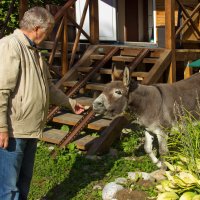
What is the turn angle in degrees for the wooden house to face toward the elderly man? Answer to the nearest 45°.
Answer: approximately 45° to its left

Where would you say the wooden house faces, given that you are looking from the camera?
facing the viewer and to the left of the viewer

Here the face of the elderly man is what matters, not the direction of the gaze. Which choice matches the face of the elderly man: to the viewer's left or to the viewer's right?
to the viewer's right

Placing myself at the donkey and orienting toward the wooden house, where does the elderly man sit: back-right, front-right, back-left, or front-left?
back-left

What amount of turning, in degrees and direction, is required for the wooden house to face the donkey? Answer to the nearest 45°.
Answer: approximately 45° to its left

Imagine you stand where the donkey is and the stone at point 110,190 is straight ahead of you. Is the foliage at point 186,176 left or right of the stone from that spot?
left

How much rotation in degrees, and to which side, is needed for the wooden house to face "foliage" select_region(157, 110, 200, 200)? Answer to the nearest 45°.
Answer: approximately 45° to its left

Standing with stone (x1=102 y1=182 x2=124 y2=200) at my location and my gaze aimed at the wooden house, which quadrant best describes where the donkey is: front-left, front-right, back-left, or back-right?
front-right
